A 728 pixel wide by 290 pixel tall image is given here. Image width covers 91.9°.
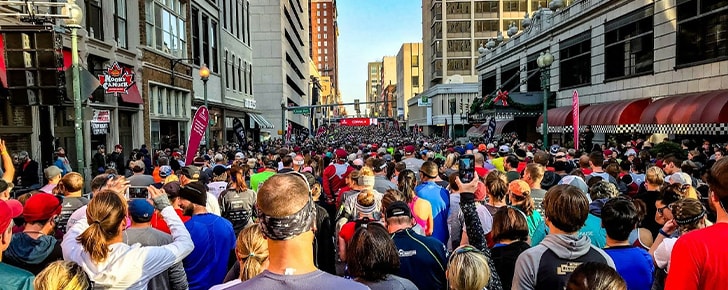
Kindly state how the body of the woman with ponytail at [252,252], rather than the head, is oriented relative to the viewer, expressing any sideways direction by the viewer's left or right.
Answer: facing away from the viewer

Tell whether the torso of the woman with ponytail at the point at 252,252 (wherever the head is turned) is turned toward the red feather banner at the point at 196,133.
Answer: yes

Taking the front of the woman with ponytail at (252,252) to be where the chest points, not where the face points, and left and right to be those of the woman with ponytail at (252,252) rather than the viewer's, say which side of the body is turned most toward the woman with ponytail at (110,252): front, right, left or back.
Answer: left

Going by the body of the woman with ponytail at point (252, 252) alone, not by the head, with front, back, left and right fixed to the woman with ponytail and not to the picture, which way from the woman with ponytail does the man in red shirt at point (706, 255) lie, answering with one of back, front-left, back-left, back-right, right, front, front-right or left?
back-right

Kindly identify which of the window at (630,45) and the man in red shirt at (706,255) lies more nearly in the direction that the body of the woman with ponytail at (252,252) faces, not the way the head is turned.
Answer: the window

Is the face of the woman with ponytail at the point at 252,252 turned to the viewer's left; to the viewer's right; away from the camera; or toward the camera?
away from the camera

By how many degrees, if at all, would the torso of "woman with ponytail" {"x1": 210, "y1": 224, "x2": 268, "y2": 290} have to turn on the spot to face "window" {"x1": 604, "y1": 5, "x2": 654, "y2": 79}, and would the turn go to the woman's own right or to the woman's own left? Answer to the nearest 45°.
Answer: approximately 45° to the woman's own right

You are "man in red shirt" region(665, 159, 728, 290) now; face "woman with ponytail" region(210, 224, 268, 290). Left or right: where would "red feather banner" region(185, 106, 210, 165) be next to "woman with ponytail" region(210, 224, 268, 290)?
right
